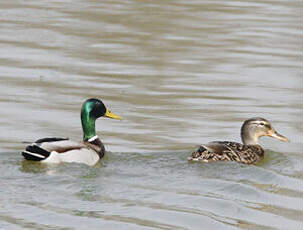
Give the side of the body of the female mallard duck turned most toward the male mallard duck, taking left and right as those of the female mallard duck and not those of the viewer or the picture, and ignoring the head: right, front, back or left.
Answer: back

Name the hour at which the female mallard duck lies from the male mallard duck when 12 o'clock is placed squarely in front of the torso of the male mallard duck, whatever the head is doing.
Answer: The female mallard duck is roughly at 12 o'clock from the male mallard duck.

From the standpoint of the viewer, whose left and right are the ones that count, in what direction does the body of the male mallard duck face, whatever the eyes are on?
facing to the right of the viewer

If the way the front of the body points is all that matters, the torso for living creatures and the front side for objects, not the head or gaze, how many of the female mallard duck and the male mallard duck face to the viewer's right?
2

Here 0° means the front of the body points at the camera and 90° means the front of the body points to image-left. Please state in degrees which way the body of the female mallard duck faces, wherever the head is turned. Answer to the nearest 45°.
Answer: approximately 270°
